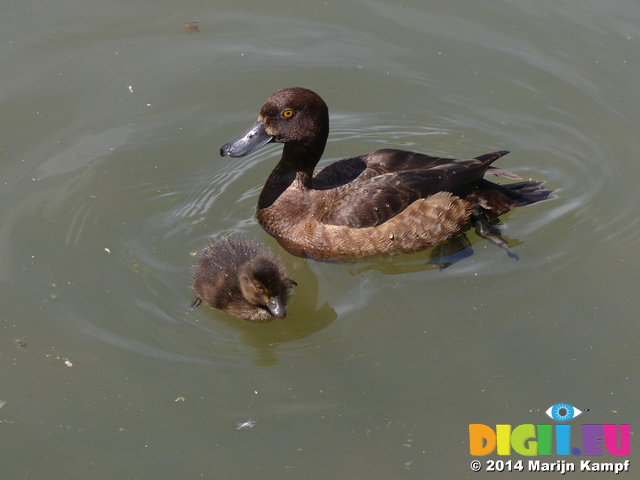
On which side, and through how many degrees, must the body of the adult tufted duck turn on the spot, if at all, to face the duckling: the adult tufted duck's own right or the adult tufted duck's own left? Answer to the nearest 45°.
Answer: approximately 45° to the adult tufted duck's own left

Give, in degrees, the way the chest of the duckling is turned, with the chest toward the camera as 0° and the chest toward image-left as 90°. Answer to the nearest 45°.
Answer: approximately 315°

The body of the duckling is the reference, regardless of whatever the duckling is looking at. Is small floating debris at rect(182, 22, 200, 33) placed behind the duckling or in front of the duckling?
behind

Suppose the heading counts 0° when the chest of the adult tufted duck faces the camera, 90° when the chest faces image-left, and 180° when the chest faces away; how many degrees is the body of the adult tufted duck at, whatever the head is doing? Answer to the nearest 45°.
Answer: approximately 90°

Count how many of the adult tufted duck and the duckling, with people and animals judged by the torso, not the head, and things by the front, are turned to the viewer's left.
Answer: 1

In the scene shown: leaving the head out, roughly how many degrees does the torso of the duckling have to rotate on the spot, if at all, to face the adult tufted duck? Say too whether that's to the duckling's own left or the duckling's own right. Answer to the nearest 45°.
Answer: approximately 90° to the duckling's own left

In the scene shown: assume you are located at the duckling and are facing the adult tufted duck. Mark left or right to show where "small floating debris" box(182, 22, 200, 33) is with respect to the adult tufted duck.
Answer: left

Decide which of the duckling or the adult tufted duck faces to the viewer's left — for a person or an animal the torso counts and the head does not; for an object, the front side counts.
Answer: the adult tufted duck
